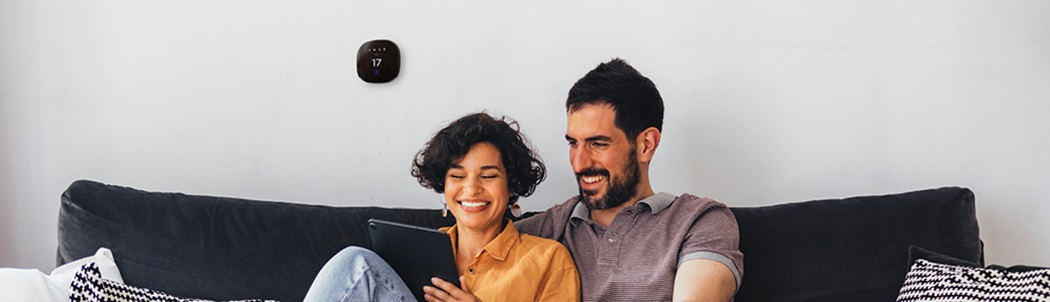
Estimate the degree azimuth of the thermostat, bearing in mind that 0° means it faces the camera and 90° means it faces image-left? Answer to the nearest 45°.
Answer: approximately 0°

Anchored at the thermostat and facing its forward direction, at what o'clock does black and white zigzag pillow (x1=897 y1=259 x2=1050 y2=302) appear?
The black and white zigzag pillow is roughly at 10 o'clock from the thermostat.

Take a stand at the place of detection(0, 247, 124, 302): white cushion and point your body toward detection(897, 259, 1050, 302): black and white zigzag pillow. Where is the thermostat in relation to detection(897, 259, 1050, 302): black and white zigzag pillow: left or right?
left

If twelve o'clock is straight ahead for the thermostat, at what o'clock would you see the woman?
The woman is roughly at 11 o'clock from the thermostat.

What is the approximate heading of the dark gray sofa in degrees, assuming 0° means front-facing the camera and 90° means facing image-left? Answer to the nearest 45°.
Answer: approximately 0°

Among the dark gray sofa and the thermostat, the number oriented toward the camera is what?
2
